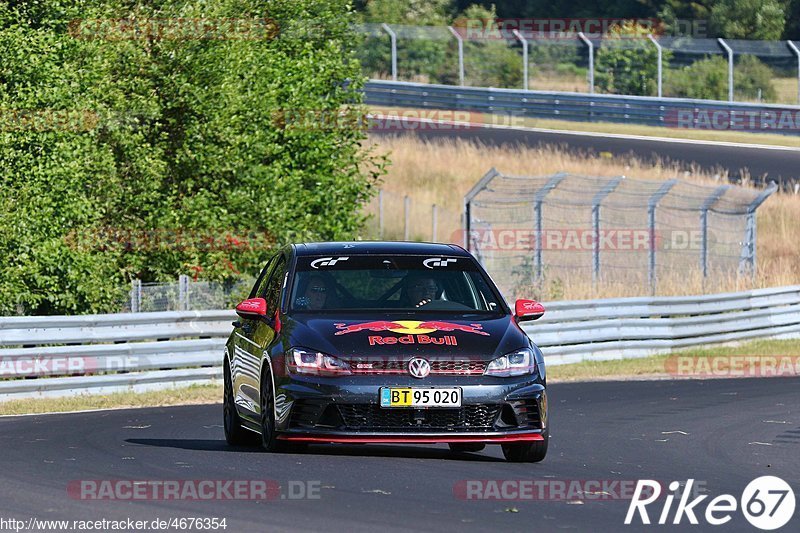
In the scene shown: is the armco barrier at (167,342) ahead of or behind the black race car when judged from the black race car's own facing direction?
behind

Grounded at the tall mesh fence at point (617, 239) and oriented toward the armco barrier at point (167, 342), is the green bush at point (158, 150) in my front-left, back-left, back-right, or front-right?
front-right

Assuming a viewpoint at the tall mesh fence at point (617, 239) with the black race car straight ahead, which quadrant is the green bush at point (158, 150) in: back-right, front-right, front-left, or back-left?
front-right

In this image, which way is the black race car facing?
toward the camera

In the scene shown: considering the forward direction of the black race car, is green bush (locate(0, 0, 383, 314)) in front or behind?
behind

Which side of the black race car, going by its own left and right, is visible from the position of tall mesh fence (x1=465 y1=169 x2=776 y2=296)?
back

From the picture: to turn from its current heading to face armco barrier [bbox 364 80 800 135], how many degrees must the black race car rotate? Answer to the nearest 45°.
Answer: approximately 180°

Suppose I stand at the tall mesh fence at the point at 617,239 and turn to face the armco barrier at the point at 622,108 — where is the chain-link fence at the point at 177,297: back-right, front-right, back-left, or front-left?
back-left
